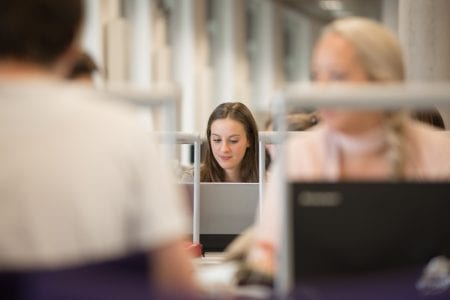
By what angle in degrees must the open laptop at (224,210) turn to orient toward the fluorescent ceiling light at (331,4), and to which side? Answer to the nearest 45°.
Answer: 0° — it already faces it

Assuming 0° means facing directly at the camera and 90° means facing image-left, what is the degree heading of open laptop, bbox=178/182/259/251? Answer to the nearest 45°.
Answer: approximately 180°

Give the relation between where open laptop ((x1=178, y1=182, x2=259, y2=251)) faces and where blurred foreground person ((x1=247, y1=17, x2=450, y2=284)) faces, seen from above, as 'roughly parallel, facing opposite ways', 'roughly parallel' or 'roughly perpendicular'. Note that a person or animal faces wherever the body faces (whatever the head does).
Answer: roughly parallel, facing opposite ways

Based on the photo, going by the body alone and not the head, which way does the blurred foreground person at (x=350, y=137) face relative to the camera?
toward the camera

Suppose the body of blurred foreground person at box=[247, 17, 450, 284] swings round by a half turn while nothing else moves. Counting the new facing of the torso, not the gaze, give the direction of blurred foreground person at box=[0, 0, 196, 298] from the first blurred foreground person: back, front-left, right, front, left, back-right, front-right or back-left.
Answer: back-left

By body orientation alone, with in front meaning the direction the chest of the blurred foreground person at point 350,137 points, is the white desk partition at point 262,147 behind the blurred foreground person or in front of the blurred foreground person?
behind

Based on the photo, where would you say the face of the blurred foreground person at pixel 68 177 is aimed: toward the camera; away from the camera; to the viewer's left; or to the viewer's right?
away from the camera

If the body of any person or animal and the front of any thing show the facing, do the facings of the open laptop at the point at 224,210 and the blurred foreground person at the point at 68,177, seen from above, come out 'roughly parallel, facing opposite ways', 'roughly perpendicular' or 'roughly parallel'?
roughly parallel

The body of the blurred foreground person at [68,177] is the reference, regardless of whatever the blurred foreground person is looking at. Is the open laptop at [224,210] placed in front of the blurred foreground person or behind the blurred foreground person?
in front

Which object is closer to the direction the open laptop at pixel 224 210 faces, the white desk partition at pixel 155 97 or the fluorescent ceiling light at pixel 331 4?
the fluorescent ceiling light

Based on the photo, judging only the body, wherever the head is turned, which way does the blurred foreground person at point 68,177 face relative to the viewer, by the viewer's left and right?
facing away from the viewer
